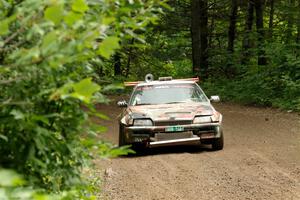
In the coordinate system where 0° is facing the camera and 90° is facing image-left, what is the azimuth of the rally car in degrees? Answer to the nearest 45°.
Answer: approximately 0°
